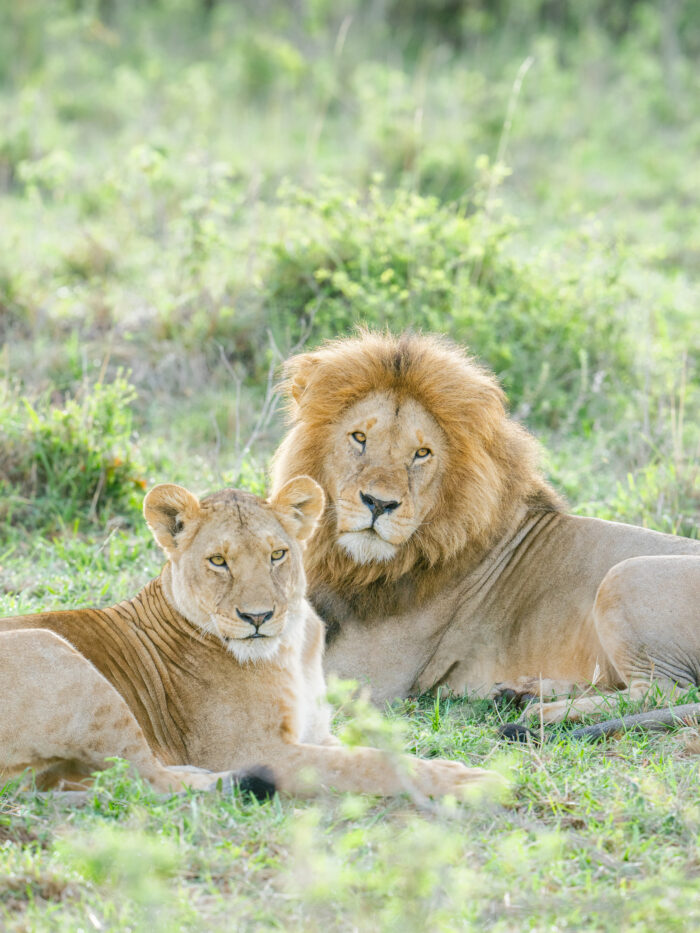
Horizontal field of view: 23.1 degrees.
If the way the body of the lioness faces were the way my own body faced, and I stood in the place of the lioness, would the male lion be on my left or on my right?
on my left

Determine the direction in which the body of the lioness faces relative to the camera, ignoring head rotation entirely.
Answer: to the viewer's right

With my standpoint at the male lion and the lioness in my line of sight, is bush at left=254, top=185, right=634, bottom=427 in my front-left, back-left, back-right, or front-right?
back-right

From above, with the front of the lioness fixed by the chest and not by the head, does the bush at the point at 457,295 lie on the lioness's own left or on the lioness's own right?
on the lioness's own left
